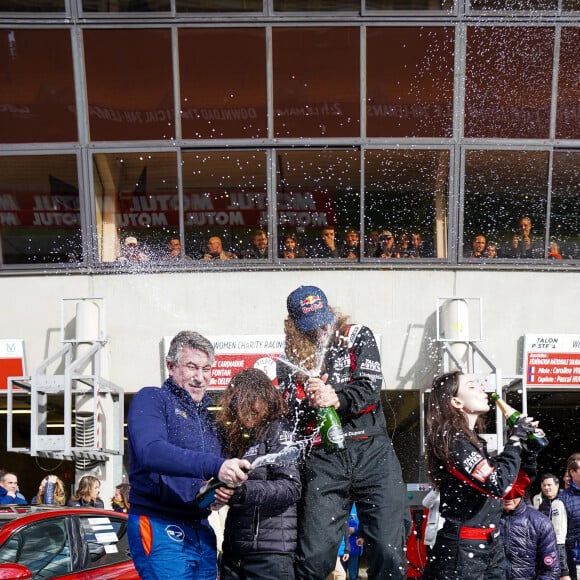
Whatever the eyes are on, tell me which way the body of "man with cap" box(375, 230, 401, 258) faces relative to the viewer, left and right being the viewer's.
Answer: facing the viewer

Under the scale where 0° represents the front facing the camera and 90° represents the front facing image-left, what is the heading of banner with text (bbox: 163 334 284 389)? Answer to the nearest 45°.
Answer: approximately 0°

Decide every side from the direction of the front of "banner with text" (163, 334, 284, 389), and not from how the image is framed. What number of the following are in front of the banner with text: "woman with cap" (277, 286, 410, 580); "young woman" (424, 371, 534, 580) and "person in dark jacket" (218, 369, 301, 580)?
3

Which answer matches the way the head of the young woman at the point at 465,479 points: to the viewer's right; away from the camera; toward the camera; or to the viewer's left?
to the viewer's right

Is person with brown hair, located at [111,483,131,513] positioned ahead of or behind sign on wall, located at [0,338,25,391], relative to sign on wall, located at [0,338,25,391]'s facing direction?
ahead

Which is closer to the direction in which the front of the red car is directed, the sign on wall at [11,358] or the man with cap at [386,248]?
the sign on wall

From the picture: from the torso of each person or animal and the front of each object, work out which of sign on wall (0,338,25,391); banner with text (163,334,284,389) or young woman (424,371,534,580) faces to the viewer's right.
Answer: the young woman

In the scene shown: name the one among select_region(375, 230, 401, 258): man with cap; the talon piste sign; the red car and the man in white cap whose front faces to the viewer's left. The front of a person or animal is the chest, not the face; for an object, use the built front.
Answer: the red car

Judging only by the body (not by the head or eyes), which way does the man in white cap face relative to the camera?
toward the camera

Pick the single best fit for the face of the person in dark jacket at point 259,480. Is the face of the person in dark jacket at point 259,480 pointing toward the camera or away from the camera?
toward the camera

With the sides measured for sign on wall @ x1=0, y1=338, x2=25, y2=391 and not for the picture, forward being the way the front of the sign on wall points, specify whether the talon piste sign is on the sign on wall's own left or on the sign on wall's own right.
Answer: on the sign on wall's own left

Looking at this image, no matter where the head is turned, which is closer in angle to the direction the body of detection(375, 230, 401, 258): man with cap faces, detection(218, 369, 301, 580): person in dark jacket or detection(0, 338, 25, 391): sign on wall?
the person in dark jacket

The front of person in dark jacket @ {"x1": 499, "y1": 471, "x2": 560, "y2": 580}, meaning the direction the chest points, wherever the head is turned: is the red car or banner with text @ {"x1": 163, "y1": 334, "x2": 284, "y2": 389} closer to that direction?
the red car
